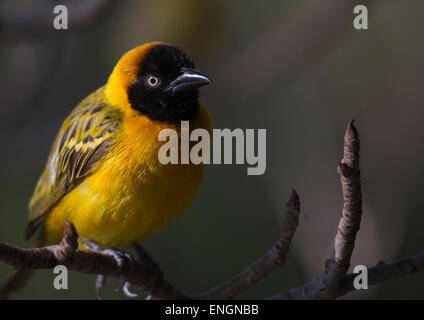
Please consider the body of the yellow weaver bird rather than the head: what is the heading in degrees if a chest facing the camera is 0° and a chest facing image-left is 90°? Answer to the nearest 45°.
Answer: approximately 315°
